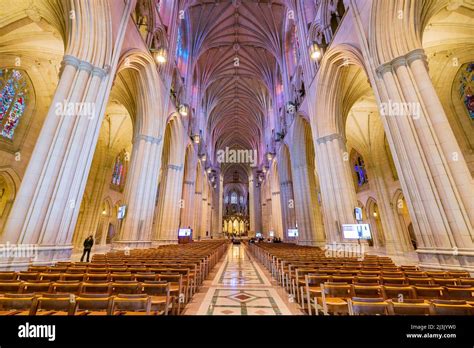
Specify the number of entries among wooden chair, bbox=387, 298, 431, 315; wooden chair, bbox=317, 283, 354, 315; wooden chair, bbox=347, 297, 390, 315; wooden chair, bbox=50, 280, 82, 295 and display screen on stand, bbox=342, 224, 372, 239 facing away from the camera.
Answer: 4

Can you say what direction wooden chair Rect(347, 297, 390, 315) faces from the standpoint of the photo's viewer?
facing away from the viewer

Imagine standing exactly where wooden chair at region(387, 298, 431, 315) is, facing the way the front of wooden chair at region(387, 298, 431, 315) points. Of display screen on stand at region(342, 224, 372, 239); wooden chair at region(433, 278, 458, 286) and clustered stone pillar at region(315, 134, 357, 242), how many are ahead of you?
3

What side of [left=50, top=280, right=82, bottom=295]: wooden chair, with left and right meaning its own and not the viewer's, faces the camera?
back

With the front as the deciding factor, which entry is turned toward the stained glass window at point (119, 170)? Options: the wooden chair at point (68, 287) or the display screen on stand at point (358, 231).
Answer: the wooden chair

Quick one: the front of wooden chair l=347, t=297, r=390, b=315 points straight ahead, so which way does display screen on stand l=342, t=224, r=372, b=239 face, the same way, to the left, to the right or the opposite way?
the opposite way

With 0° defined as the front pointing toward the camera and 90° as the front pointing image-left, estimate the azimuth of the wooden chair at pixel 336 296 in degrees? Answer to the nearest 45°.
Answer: approximately 180°

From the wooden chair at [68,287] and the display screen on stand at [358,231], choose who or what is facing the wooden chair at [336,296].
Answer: the display screen on stand

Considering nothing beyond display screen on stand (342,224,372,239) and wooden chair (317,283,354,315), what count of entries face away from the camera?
1

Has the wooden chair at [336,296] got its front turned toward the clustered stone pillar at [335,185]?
yes

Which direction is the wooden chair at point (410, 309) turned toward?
away from the camera

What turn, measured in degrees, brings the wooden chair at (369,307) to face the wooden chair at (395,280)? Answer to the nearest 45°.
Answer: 0° — it already faces it
